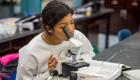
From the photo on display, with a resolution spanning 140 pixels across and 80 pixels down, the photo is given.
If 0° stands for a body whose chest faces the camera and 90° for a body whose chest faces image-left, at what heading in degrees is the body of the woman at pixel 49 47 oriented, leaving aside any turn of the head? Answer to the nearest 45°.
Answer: approximately 315°

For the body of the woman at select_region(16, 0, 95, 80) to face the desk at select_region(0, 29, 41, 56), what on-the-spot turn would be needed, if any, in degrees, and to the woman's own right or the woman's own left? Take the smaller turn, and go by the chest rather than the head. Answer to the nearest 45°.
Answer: approximately 135° to the woman's own left

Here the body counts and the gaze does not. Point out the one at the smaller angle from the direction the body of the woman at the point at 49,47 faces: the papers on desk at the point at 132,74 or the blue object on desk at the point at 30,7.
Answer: the papers on desk
